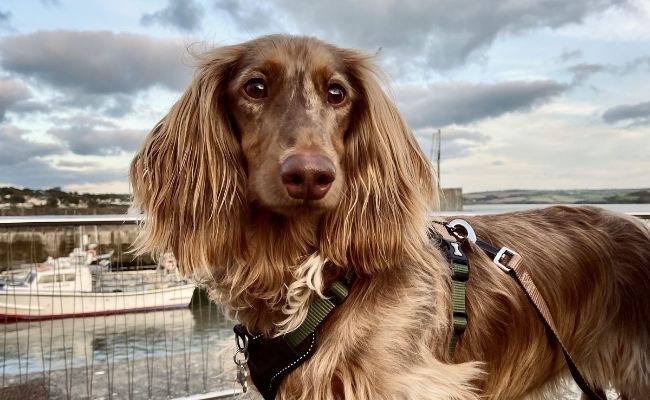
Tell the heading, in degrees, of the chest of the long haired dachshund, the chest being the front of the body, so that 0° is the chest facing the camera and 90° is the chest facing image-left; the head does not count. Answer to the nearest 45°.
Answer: approximately 45°

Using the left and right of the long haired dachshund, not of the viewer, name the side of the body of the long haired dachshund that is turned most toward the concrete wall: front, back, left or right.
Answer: right

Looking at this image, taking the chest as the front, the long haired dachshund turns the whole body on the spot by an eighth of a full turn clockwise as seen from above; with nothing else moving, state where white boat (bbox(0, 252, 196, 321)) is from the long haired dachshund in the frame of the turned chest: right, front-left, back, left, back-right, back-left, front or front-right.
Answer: front-right
